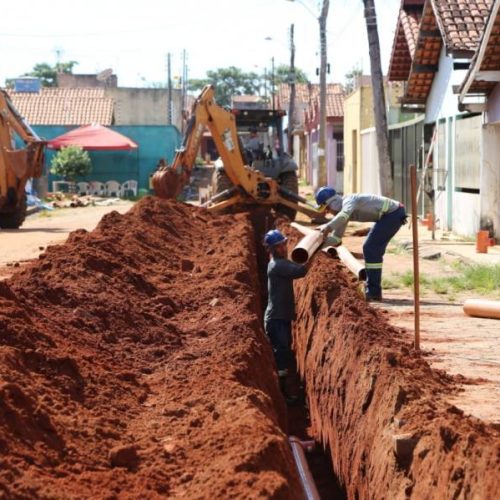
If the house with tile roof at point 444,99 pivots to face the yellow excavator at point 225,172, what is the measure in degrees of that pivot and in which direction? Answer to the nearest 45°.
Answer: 0° — it already faces it

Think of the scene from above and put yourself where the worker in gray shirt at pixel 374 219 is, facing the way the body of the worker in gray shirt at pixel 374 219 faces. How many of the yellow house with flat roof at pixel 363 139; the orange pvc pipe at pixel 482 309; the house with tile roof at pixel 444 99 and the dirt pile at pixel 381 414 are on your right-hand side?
2

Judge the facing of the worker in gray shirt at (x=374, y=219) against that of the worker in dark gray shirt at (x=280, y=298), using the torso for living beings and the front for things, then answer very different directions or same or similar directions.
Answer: very different directions

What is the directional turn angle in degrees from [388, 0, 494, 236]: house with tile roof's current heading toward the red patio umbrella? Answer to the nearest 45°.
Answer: approximately 90° to its right

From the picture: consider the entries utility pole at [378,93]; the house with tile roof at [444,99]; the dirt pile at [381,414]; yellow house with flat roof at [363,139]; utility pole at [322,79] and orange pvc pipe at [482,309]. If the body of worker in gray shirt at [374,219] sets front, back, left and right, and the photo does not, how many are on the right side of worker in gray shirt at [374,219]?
4

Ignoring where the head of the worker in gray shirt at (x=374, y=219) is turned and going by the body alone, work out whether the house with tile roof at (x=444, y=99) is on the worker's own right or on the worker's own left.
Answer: on the worker's own right

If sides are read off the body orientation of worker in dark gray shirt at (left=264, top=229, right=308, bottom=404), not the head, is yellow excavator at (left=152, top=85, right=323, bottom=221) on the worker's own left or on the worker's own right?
on the worker's own left

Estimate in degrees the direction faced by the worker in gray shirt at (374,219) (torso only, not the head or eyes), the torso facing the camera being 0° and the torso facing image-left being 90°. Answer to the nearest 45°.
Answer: approximately 90°

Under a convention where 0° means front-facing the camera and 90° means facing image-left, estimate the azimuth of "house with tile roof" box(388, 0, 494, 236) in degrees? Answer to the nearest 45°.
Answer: approximately 45°

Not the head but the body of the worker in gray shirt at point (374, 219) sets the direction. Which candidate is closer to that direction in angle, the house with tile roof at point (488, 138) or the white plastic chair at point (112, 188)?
the white plastic chair

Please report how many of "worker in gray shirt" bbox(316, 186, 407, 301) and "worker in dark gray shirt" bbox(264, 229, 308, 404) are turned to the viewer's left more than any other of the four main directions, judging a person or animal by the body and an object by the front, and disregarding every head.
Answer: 1
